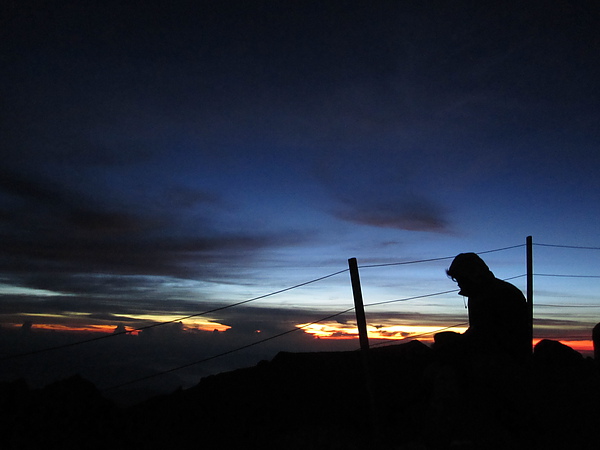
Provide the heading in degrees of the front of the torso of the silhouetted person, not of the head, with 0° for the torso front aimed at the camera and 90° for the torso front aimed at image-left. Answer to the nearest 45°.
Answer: approximately 90°

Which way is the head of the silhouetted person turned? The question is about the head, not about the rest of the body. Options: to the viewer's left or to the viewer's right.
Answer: to the viewer's left
